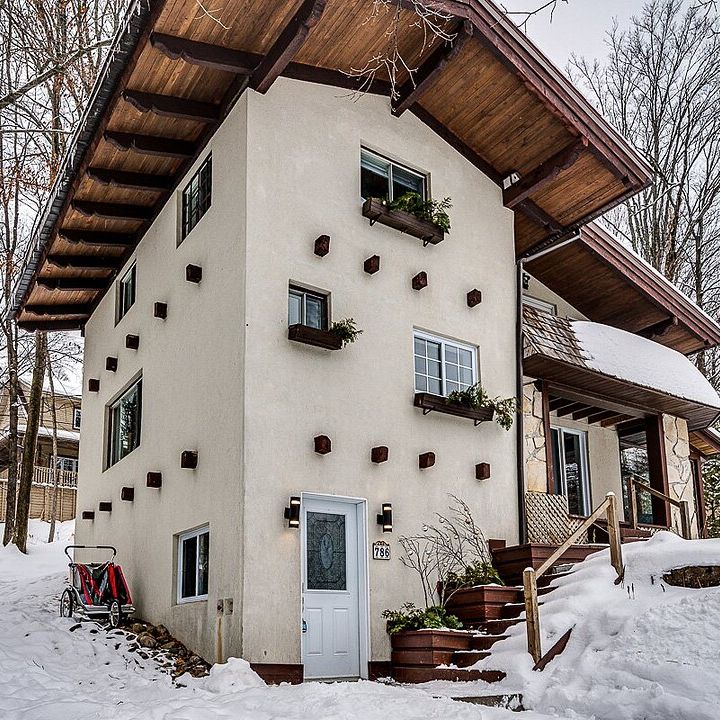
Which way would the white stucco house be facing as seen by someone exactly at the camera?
facing the viewer and to the right of the viewer

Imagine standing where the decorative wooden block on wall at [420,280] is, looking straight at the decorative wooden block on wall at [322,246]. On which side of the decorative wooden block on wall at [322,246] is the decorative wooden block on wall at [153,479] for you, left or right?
right

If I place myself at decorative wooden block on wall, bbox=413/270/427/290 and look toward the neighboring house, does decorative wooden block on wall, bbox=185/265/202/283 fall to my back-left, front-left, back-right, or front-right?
front-left

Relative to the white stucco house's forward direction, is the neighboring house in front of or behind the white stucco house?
behind
